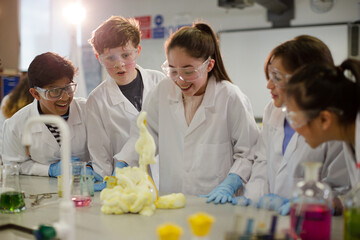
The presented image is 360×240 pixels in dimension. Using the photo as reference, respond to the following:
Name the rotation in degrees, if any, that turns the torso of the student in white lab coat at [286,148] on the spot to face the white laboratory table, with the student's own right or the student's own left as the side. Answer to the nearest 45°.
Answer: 0° — they already face it

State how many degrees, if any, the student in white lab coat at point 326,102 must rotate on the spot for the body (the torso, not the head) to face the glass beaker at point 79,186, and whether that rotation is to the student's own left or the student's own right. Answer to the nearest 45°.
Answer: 0° — they already face it

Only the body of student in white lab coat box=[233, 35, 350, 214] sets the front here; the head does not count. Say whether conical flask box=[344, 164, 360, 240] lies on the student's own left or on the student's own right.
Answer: on the student's own left

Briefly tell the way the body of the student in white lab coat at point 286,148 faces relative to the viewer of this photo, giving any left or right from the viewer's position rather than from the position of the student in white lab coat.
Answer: facing the viewer and to the left of the viewer

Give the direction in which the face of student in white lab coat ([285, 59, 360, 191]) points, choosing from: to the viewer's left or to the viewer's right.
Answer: to the viewer's left

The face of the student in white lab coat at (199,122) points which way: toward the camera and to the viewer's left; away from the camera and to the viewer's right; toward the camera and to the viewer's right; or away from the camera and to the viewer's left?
toward the camera and to the viewer's left

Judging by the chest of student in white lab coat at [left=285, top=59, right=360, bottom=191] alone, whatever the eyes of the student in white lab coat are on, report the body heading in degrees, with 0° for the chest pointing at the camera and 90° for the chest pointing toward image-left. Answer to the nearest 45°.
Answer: approximately 90°

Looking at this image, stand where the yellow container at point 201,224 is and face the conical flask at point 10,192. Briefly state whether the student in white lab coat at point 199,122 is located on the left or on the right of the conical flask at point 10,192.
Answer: right

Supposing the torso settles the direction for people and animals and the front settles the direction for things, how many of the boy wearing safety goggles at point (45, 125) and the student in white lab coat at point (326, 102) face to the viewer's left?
1

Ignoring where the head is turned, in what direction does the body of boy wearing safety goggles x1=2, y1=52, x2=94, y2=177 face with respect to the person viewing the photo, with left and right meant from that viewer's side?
facing the viewer and to the right of the viewer
